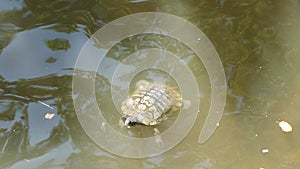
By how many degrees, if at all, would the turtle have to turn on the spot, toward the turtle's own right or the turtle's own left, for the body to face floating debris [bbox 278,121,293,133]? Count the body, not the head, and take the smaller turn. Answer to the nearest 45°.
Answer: approximately 135° to the turtle's own left

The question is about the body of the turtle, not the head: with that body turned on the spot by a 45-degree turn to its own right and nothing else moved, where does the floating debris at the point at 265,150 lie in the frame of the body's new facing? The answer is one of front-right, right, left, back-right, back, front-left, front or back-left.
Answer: back

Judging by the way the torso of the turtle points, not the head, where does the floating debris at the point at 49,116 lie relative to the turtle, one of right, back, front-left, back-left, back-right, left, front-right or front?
front-right

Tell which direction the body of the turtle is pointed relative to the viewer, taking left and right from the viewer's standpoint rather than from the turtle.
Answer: facing the viewer and to the left of the viewer
